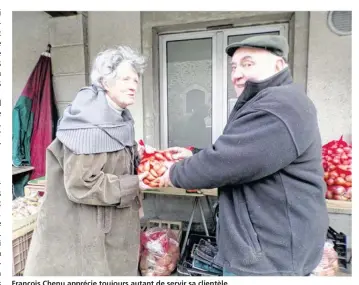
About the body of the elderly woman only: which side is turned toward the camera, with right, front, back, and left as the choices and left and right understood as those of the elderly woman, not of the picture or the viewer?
right

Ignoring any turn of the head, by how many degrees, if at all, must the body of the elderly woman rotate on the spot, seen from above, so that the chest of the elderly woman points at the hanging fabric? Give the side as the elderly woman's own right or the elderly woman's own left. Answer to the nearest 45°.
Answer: approximately 90° to the elderly woman's own left

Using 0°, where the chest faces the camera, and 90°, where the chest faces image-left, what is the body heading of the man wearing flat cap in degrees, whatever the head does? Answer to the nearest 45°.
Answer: approximately 90°

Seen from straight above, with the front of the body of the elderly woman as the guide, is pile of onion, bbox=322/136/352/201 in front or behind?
in front

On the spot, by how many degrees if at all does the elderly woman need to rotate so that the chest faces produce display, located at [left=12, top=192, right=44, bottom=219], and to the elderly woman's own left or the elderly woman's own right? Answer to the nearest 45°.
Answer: approximately 135° to the elderly woman's own left

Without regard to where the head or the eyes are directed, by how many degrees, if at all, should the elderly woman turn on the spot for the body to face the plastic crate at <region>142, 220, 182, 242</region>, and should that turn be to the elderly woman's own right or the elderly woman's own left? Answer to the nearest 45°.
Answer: approximately 45° to the elderly woman's own left

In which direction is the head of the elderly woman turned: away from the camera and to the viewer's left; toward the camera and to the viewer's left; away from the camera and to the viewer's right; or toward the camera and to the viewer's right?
toward the camera and to the viewer's right
